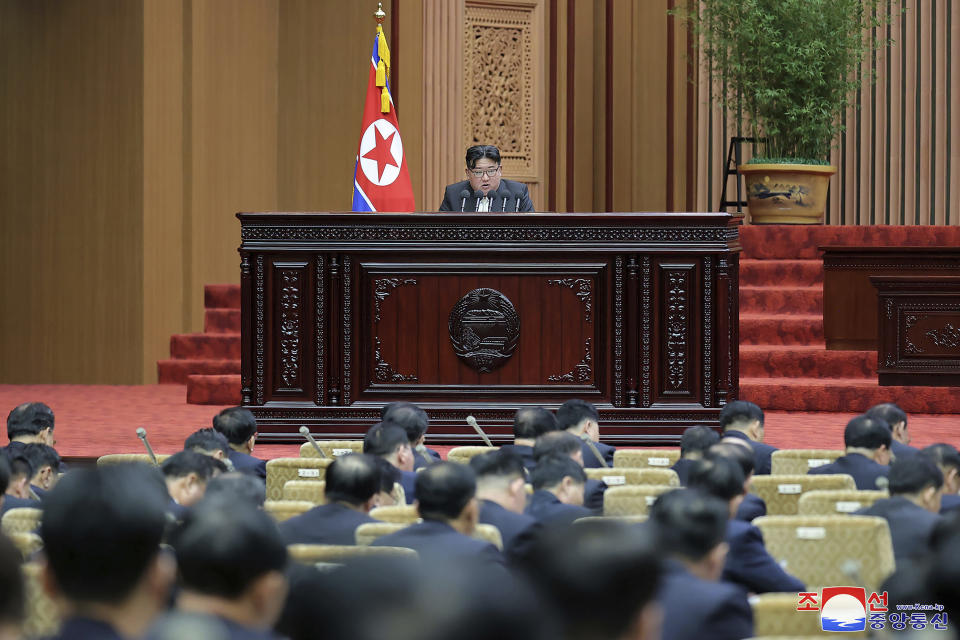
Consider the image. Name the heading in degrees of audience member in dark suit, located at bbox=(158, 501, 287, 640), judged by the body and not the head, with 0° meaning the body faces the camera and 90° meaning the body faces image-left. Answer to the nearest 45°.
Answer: approximately 225°

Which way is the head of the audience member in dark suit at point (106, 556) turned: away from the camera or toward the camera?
away from the camera

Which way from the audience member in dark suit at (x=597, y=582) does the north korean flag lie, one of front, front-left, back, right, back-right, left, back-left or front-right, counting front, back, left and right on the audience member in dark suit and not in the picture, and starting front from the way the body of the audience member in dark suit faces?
front-left

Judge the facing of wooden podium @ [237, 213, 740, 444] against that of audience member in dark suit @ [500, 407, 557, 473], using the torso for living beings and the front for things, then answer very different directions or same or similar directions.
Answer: very different directions

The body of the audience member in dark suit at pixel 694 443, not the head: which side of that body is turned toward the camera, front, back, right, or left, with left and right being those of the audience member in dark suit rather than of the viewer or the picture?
back

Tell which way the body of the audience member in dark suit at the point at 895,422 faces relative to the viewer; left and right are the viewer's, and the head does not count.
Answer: facing away from the viewer and to the right of the viewer

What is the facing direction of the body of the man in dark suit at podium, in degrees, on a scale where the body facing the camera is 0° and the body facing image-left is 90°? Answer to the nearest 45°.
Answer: approximately 0°

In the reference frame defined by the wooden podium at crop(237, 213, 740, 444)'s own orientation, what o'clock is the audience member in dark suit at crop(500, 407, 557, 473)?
The audience member in dark suit is roughly at 12 o'clock from the wooden podium.

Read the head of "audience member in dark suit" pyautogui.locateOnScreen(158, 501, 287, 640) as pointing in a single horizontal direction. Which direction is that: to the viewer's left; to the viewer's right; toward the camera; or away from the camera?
away from the camera

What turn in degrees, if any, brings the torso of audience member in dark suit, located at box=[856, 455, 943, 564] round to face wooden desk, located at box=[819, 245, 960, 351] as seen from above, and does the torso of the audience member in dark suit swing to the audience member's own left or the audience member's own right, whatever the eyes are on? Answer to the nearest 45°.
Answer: approximately 45° to the audience member's own left

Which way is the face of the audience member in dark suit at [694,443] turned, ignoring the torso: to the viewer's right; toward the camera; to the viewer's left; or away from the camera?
away from the camera

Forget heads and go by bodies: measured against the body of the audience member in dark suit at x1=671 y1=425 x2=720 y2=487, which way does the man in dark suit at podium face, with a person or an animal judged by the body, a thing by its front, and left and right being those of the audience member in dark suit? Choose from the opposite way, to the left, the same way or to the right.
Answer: the opposite way

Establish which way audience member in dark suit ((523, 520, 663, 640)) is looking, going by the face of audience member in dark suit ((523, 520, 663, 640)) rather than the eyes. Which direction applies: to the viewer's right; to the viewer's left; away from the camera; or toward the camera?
away from the camera

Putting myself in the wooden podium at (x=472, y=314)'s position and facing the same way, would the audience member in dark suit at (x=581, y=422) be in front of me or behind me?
in front

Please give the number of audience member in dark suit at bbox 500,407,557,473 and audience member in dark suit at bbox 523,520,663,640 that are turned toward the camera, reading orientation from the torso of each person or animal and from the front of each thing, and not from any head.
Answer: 0

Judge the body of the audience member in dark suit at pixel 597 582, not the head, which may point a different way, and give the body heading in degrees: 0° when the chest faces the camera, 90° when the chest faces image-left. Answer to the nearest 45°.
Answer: approximately 225°
